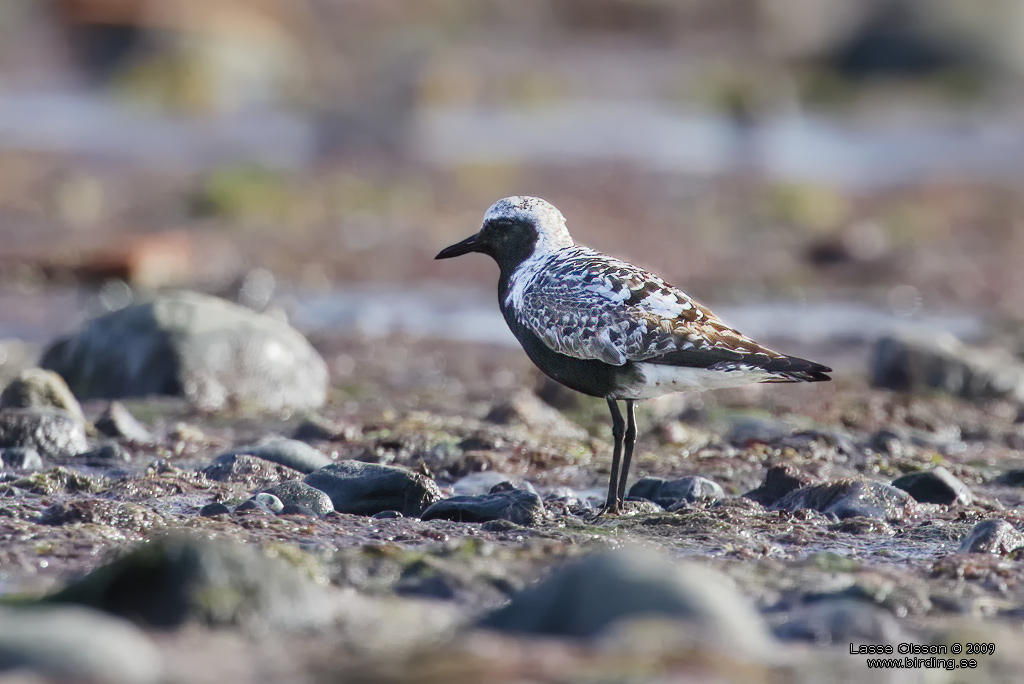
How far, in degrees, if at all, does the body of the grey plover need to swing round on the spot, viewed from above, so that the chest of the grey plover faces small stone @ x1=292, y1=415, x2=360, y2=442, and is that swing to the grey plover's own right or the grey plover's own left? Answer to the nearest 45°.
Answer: approximately 45° to the grey plover's own right

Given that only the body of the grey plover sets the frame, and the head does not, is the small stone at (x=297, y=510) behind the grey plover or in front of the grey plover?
in front

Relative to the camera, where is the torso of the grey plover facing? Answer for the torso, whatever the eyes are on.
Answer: to the viewer's left

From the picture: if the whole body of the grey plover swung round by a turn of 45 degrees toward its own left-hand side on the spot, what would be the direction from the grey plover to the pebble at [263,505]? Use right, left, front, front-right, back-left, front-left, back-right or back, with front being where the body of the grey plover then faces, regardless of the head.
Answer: front-right

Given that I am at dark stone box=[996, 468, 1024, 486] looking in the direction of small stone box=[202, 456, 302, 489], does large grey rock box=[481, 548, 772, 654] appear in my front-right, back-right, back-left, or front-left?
front-left

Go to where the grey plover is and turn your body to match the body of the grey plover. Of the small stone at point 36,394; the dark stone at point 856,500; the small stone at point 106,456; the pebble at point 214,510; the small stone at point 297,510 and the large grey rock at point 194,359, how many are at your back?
1

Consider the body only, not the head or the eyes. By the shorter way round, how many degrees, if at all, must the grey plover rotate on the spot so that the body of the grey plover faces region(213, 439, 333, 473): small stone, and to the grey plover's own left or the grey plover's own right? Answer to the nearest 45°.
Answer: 0° — it already faces it

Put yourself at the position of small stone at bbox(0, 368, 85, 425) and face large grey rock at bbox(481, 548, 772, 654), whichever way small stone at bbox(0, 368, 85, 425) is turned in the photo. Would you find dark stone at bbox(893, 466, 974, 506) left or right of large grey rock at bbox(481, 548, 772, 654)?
left

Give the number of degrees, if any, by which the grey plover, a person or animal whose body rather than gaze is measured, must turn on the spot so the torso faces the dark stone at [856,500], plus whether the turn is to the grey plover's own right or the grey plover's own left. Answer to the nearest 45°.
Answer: approximately 180°

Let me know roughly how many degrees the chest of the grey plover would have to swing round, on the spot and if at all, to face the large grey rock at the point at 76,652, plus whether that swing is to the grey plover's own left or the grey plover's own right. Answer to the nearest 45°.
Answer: approximately 45° to the grey plover's own left

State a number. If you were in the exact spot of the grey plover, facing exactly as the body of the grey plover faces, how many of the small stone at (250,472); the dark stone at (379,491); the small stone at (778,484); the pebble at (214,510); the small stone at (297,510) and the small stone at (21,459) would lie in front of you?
5

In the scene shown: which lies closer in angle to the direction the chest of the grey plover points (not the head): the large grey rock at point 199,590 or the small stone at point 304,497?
the small stone

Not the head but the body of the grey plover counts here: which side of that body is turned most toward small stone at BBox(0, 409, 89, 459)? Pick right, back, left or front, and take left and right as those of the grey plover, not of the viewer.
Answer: front

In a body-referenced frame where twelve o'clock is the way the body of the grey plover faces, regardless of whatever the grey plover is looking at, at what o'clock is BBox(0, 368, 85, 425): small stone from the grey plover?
The small stone is roughly at 1 o'clock from the grey plover.

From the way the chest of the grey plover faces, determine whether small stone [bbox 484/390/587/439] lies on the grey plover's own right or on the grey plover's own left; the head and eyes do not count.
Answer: on the grey plover's own right

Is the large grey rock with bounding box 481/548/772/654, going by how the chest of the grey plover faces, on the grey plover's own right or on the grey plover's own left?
on the grey plover's own left

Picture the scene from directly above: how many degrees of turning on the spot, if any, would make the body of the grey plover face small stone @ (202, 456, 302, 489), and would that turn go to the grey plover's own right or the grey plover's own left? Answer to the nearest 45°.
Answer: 0° — it already faces it

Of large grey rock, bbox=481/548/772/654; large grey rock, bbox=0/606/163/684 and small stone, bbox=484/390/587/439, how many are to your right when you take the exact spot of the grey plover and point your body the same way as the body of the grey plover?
1

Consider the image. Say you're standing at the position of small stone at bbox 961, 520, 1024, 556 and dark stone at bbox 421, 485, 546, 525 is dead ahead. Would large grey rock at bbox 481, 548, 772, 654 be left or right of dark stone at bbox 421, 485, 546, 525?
left
